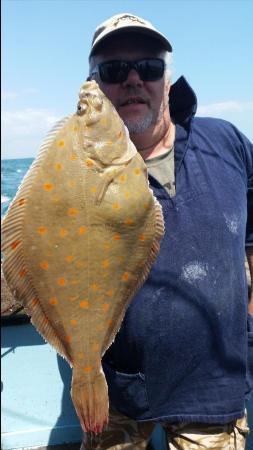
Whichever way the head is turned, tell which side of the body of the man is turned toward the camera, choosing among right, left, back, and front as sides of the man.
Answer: front

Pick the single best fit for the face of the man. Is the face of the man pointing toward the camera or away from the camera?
toward the camera
